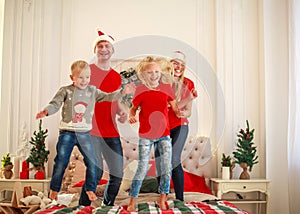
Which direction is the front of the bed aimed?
toward the camera

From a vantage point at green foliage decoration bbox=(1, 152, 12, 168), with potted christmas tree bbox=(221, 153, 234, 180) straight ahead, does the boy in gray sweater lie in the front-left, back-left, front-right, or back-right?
front-right

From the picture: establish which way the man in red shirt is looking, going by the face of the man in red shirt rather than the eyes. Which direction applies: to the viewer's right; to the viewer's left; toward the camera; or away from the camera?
toward the camera

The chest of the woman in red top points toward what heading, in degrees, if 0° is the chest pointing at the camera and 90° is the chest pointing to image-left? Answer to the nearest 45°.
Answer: approximately 45°

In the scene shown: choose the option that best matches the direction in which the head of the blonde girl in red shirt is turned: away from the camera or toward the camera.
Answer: toward the camera

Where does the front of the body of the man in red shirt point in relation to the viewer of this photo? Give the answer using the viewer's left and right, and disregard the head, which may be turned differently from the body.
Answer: facing the viewer

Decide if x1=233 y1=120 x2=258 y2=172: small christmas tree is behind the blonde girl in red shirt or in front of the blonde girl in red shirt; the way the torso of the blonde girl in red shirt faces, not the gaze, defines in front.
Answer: behind

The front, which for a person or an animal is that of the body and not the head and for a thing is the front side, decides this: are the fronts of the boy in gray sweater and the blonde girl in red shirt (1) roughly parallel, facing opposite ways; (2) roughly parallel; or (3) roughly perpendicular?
roughly parallel

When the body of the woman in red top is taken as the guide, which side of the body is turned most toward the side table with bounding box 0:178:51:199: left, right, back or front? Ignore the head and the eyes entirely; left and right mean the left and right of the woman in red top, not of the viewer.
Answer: right

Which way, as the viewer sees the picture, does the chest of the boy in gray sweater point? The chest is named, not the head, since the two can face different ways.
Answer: toward the camera

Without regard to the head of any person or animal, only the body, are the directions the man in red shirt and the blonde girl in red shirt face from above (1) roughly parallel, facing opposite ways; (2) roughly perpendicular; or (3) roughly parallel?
roughly parallel
